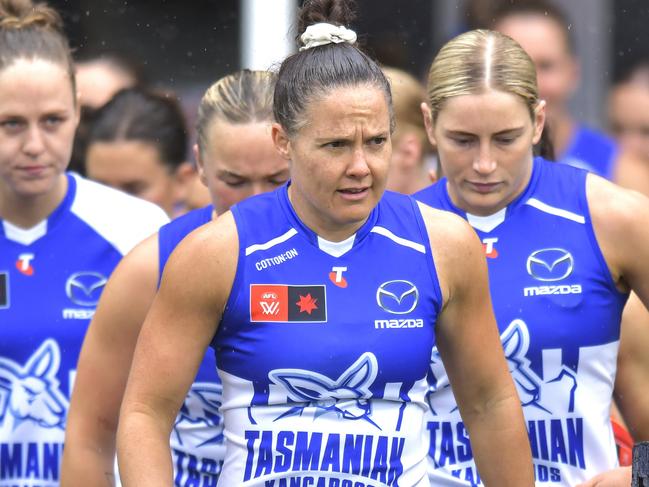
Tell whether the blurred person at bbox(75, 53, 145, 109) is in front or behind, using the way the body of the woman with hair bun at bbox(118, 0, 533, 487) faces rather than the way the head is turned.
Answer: behind

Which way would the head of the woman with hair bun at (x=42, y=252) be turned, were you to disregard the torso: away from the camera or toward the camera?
toward the camera

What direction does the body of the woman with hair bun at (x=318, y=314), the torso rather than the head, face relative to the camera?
toward the camera

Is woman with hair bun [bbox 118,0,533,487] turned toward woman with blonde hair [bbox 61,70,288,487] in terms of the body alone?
no

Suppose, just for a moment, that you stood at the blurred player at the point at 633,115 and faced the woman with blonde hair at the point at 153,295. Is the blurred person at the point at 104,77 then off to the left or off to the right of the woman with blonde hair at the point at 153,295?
right

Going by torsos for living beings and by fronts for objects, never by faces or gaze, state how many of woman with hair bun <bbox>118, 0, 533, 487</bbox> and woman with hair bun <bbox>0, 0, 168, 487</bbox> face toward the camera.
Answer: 2

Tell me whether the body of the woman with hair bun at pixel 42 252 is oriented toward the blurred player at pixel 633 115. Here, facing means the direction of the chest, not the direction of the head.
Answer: no

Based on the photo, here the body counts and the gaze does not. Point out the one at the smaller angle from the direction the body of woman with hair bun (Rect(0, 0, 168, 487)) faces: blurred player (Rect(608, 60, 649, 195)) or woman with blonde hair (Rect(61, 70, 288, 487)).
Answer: the woman with blonde hair

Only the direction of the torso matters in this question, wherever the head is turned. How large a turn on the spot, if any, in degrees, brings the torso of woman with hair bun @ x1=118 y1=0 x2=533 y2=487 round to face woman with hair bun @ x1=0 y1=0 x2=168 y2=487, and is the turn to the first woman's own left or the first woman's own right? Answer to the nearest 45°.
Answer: approximately 135° to the first woman's own right

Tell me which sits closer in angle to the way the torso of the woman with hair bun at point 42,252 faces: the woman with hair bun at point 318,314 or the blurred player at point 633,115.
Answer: the woman with hair bun

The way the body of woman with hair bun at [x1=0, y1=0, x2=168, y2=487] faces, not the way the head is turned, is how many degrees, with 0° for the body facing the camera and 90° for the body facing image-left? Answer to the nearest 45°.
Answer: approximately 0°

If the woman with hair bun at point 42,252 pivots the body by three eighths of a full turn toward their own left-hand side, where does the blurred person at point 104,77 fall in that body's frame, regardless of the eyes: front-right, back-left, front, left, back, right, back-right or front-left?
front-left

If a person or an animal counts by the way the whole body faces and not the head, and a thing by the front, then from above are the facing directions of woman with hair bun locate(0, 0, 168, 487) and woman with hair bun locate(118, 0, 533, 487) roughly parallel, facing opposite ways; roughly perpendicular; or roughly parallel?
roughly parallel
